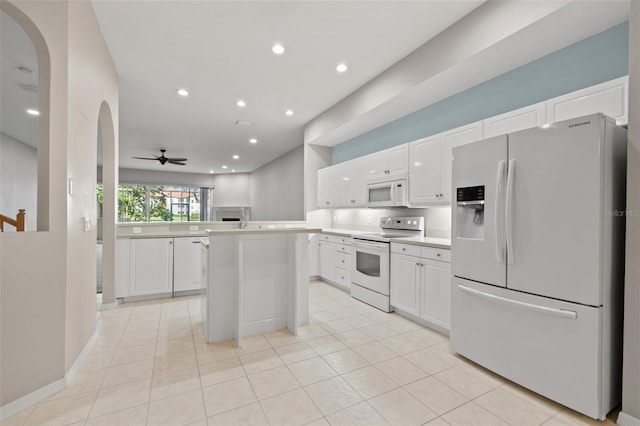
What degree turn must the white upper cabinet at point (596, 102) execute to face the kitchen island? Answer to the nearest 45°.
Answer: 0° — it already faces it

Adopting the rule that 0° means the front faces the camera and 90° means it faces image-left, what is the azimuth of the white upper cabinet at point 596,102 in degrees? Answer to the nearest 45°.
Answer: approximately 45°

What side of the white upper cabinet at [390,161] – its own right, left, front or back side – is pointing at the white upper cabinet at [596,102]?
left

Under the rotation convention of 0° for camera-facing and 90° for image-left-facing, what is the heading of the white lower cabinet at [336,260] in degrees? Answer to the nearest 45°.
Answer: approximately 45°

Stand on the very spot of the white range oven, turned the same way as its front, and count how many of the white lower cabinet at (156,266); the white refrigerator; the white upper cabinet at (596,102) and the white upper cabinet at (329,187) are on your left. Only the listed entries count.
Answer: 2
